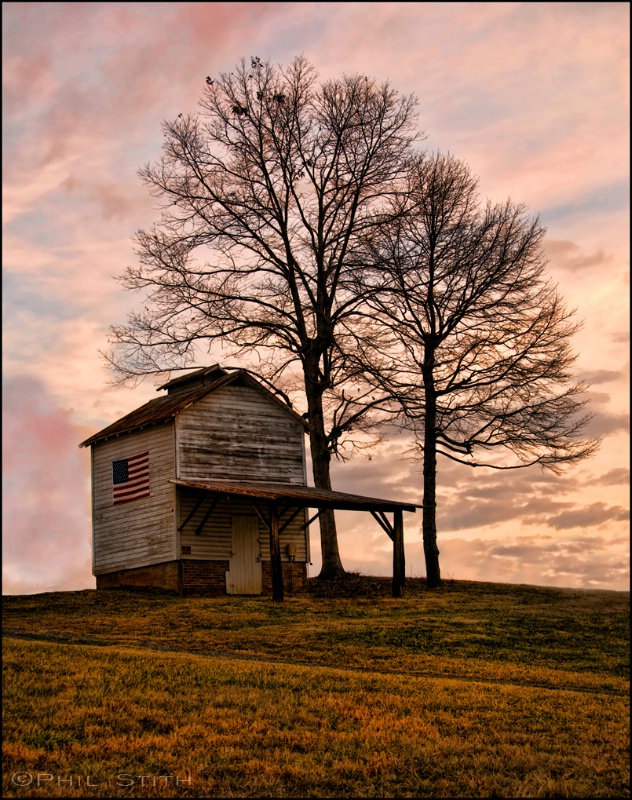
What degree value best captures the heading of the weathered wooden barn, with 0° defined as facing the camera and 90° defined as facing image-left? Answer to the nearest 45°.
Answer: approximately 315°
